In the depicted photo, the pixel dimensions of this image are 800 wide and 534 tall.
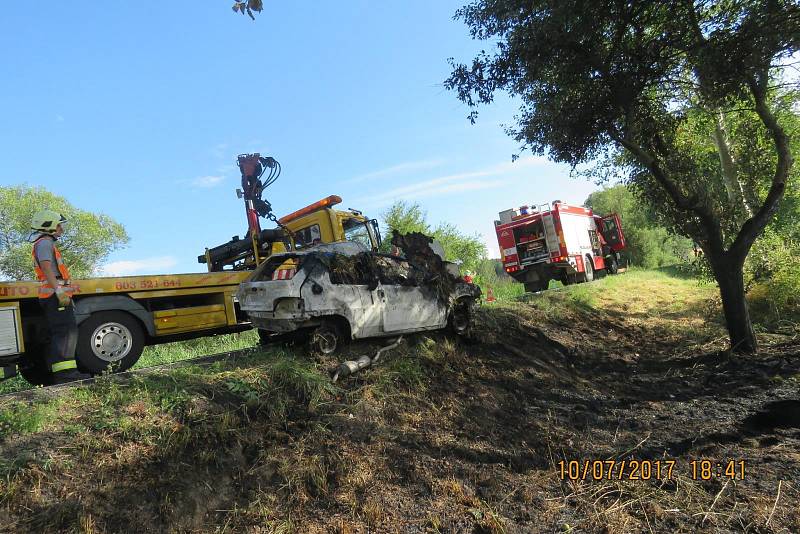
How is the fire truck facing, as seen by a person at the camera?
facing away from the viewer and to the right of the viewer

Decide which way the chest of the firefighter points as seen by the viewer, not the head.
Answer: to the viewer's right

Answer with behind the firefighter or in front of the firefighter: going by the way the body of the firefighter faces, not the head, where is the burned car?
in front

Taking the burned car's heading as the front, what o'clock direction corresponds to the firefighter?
The firefighter is roughly at 7 o'clock from the burned car.

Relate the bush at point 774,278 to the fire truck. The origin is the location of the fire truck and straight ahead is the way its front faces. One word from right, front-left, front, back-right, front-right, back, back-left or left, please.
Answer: right

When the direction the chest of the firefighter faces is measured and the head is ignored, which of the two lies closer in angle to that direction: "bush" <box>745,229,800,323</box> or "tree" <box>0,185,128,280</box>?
the bush

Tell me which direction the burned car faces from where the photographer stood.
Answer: facing away from the viewer and to the right of the viewer
